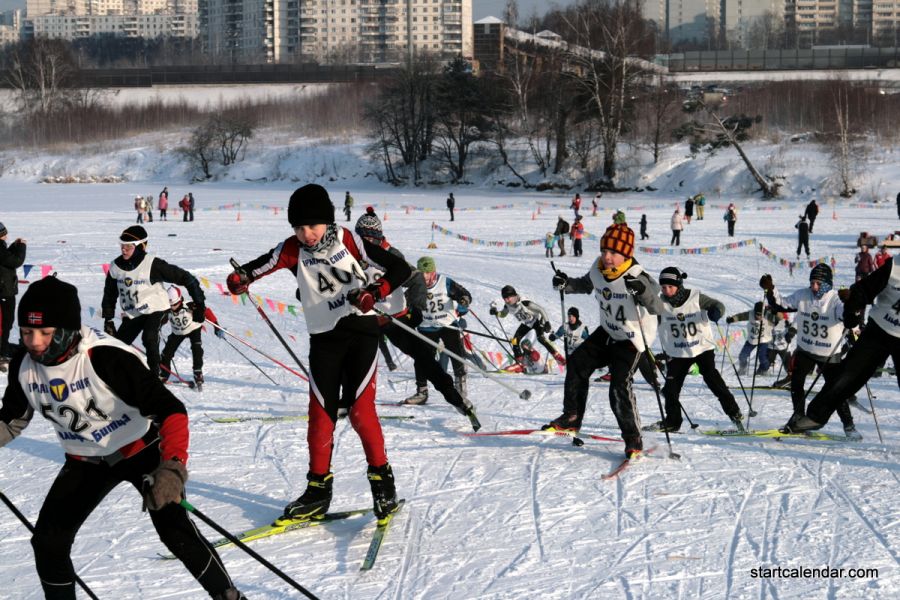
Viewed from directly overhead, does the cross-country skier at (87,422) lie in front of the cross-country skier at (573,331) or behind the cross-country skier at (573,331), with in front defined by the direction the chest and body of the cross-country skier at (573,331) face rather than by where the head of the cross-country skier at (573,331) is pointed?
in front

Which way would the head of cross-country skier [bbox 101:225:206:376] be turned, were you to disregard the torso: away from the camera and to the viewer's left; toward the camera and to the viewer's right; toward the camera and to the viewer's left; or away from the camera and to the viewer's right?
toward the camera and to the viewer's left

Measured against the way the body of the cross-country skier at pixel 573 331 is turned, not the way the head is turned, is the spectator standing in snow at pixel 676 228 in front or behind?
behind

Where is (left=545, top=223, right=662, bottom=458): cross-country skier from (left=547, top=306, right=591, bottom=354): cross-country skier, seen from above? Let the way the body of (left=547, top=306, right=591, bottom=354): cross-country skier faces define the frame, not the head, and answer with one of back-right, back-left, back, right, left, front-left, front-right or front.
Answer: front-left

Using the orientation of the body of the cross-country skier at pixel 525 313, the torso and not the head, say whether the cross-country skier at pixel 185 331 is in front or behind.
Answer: in front

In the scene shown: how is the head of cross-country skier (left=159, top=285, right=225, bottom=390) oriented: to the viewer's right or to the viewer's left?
to the viewer's left

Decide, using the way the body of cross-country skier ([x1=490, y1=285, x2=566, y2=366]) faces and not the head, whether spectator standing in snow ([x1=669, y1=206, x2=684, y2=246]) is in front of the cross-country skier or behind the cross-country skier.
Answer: behind

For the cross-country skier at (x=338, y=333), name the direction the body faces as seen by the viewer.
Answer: toward the camera

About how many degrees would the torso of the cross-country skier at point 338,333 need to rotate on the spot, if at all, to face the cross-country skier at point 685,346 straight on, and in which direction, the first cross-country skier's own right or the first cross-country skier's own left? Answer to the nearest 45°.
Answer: approximately 135° to the first cross-country skier's own left

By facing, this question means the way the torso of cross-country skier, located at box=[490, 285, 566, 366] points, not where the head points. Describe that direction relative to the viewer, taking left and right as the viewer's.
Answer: facing the viewer and to the left of the viewer

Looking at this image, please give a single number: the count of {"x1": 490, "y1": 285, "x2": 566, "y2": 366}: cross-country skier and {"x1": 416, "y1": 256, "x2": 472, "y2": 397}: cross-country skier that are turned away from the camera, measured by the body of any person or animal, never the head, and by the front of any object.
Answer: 0

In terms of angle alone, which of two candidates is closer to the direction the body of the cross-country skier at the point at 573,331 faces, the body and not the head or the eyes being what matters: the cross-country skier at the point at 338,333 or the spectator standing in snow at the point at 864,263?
the cross-country skier

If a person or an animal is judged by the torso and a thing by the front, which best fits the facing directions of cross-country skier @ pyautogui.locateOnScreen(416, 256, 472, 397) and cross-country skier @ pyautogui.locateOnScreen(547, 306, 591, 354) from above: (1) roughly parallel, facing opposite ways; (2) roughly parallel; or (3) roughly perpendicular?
roughly parallel
